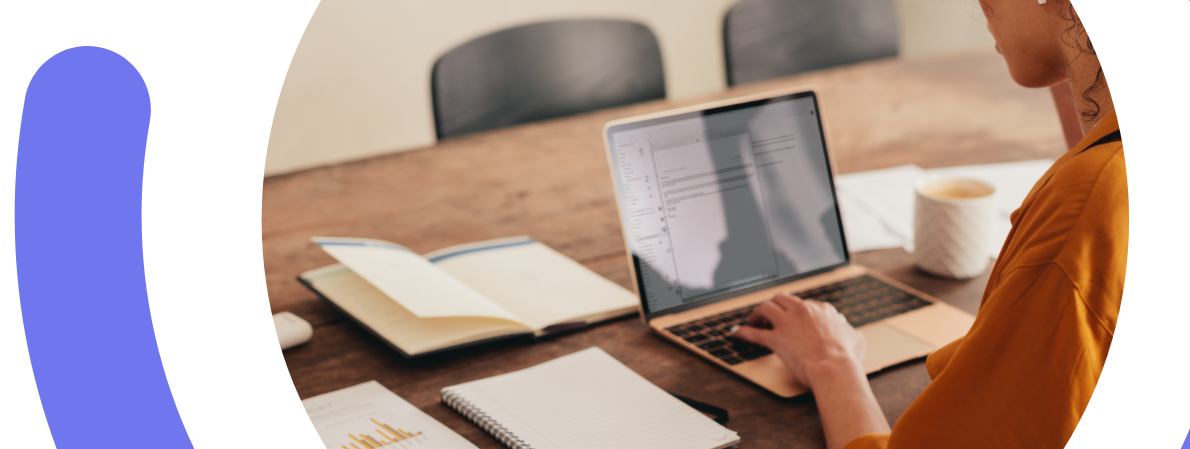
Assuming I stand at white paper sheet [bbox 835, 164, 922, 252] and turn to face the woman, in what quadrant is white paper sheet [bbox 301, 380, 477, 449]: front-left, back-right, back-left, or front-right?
front-right

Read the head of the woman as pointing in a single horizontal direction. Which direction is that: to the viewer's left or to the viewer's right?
to the viewer's left

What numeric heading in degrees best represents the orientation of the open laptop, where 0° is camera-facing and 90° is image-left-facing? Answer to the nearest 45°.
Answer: approximately 315°
